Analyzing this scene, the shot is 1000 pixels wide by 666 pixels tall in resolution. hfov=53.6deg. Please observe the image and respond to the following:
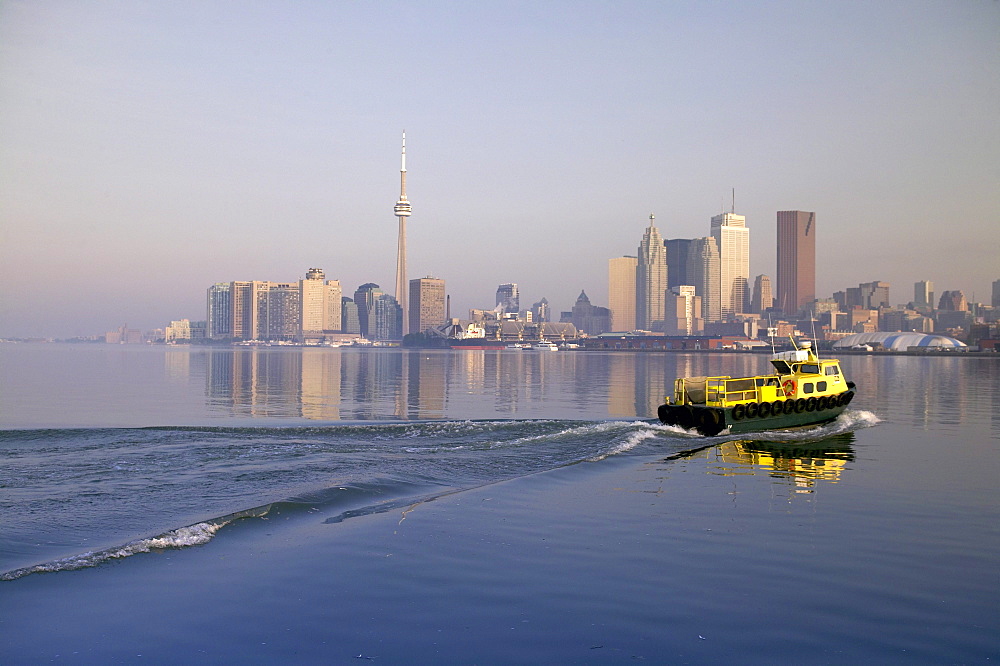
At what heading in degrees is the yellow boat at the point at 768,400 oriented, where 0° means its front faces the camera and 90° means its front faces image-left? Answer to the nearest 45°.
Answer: approximately 225°
